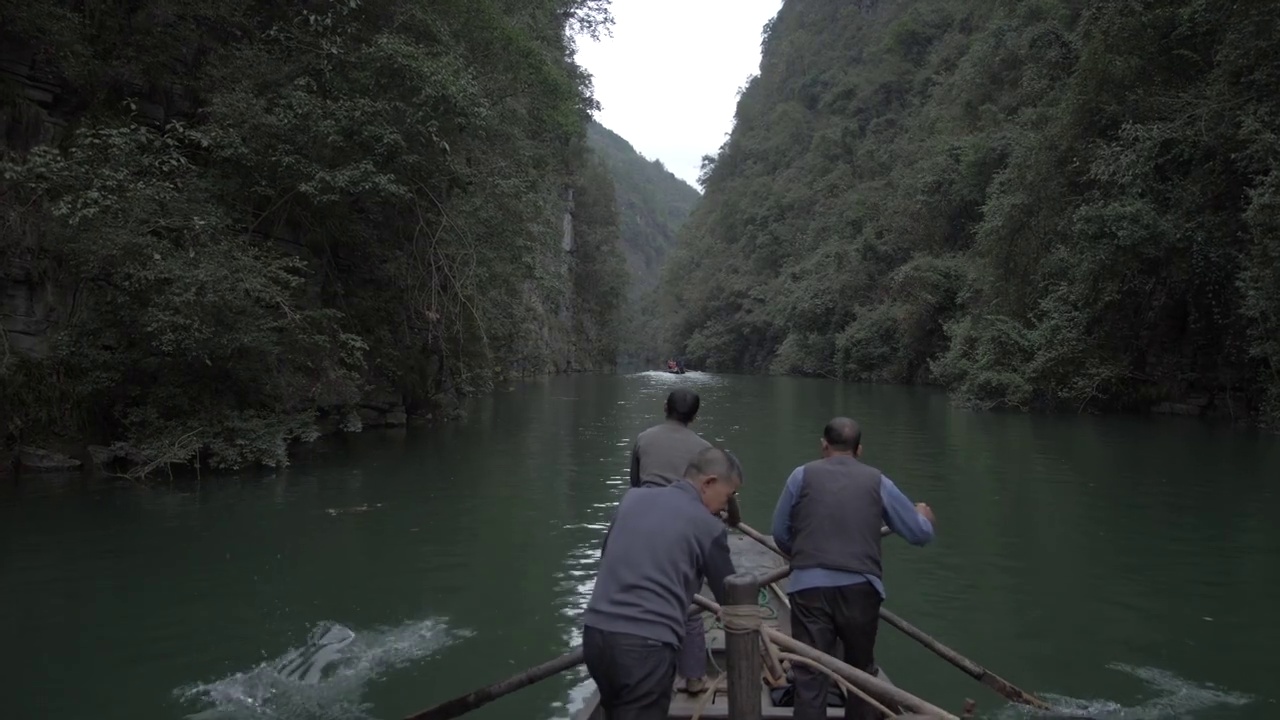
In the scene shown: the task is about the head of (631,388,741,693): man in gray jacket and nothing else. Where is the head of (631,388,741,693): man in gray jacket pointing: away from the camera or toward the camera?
away from the camera

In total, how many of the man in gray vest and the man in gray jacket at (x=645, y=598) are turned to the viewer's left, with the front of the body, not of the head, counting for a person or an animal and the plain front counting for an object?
0

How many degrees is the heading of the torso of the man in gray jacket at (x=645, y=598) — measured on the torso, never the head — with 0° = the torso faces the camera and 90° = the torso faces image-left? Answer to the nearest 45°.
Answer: approximately 225°

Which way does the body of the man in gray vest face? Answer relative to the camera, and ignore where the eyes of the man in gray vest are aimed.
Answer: away from the camera

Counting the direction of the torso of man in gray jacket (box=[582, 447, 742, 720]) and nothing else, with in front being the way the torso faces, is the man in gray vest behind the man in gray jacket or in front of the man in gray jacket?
in front

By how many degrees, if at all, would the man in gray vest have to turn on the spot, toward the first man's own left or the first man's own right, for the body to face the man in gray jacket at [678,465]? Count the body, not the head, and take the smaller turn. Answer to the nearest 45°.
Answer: approximately 90° to the first man's own left

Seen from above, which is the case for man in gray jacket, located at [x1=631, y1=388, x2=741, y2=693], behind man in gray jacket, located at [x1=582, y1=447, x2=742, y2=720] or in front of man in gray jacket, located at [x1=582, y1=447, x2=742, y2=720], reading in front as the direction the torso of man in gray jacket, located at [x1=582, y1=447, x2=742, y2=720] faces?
in front

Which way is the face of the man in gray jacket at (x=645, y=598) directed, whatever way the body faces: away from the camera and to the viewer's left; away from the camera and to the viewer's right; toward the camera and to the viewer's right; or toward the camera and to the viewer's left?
away from the camera and to the viewer's right

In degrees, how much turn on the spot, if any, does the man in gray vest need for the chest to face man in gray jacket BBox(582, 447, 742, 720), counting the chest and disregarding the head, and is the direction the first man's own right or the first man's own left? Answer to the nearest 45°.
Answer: approximately 135° to the first man's own left

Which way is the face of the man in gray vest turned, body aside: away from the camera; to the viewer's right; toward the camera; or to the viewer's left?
away from the camera
